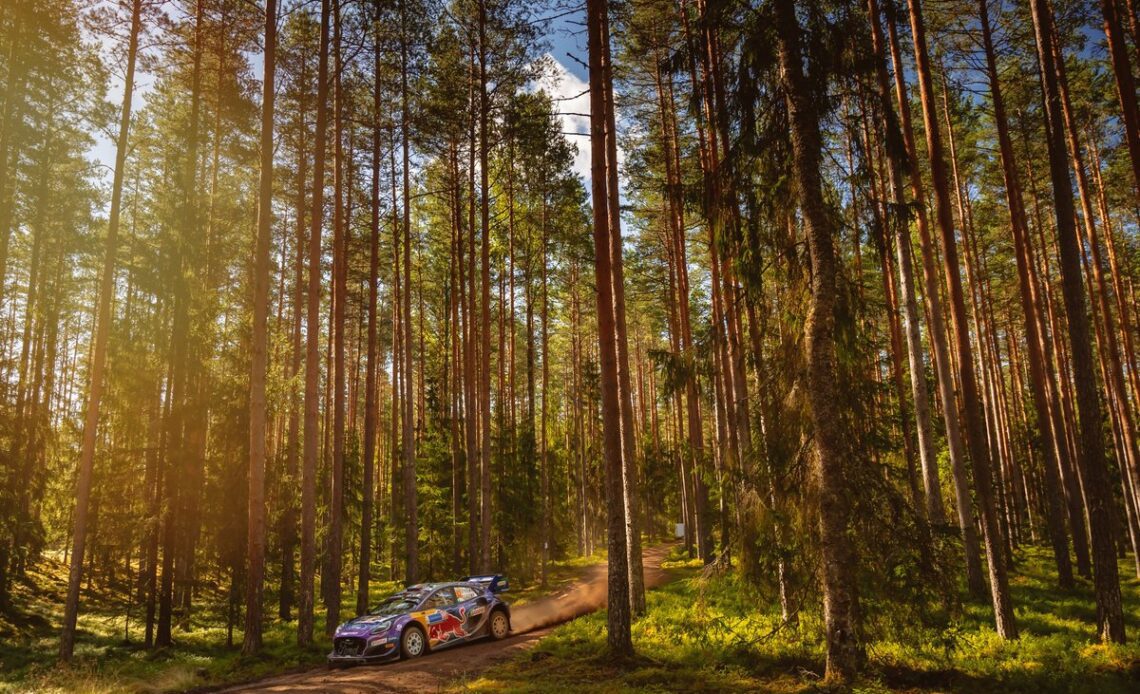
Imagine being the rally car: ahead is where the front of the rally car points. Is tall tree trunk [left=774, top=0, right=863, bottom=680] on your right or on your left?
on your left

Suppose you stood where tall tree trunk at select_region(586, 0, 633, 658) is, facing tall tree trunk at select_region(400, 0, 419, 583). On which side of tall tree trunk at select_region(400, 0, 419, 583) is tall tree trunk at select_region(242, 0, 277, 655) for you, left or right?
left

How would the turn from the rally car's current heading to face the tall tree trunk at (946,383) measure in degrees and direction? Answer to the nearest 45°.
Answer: approximately 135° to its left

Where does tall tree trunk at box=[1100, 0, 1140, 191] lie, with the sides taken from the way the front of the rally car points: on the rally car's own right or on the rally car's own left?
on the rally car's own left

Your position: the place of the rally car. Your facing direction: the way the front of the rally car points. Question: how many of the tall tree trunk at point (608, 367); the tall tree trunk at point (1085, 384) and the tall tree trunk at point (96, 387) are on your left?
2

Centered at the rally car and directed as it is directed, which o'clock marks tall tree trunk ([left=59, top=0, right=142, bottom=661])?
The tall tree trunk is roughly at 2 o'clock from the rally car.
